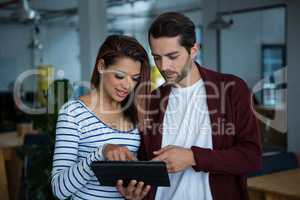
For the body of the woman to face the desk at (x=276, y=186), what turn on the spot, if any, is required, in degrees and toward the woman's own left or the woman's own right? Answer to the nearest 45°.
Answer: approximately 90° to the woman's own left

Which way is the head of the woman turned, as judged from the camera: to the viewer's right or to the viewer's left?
to the viewer's right

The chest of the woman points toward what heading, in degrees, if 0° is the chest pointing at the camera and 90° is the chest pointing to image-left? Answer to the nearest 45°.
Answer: approximately 315°

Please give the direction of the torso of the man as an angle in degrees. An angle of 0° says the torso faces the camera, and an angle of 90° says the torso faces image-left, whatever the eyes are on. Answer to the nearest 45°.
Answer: approximately 45°
